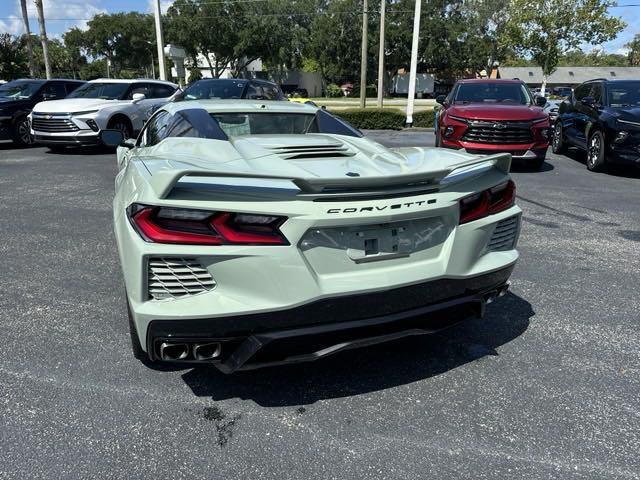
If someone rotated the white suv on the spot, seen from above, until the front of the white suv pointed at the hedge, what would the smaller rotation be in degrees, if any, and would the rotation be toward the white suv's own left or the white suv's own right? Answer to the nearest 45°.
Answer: approximately 180°

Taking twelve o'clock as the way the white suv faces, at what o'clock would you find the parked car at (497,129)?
The parked car is roughly at 9 o'clock from the white suv.

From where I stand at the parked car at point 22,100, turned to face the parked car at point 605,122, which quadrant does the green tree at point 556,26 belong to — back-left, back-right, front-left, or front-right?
front-left

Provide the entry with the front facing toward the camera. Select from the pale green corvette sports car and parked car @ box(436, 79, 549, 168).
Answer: the parked car

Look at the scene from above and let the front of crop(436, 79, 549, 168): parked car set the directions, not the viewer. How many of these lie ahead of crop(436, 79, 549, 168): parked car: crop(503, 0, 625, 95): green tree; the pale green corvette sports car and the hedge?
1

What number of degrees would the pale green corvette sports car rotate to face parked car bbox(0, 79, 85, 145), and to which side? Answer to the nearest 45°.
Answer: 0° — it already faces it

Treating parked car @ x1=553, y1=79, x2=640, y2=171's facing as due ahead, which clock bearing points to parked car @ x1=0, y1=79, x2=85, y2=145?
parked car @ x1=0, y1=79, x2=85, y2=145 is roughly at 4 o'clock from parked car @ x1=553, y1=79, x2=640, y2=171.

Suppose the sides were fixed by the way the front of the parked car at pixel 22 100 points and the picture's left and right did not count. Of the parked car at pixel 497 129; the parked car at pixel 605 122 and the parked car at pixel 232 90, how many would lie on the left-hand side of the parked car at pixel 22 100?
3

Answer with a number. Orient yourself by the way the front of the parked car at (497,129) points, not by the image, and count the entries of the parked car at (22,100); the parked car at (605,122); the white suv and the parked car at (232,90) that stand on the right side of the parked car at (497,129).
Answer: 3

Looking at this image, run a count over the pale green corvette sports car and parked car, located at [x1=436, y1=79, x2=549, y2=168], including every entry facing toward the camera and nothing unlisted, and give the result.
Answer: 1

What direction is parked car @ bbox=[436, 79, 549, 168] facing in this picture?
toward the camera

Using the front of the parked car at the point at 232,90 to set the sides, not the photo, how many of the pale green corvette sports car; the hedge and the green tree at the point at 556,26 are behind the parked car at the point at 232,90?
2

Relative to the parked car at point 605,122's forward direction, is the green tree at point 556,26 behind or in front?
behind

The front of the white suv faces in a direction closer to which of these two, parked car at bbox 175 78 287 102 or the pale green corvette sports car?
the pale green corvette sports car

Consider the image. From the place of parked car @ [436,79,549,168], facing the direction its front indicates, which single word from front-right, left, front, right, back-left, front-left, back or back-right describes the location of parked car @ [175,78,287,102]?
right

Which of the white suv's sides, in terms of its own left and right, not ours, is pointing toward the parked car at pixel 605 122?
left

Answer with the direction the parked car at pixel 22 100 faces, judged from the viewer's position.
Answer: facing the viewer and to the left of the viewer

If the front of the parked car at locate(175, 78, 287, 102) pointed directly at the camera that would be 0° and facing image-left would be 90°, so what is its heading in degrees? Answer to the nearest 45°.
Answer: approximately 45°

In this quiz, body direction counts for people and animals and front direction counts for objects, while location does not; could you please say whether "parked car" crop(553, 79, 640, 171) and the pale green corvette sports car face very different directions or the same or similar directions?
very different directions
